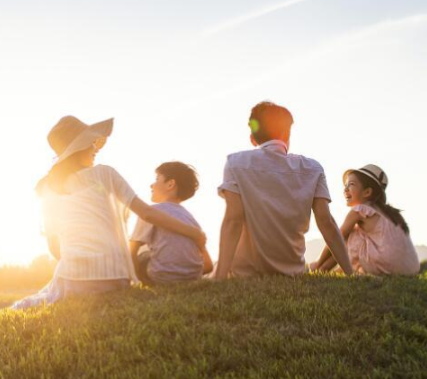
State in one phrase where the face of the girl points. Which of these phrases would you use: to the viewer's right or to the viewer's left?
to the viewer's left

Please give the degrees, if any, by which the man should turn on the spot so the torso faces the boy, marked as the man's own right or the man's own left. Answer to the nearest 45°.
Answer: approximately 90° to the man's own left

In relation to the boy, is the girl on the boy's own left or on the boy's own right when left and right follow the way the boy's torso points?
on the boy's own right

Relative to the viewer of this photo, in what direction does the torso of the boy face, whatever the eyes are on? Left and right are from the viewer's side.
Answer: facing away from the viewer and to the left of the viewer

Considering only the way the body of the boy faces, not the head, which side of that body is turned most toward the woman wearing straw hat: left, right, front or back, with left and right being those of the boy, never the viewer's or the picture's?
left

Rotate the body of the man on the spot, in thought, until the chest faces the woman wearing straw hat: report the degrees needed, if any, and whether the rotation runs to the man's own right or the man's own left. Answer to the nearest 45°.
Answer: approximately 90° to the man's own left

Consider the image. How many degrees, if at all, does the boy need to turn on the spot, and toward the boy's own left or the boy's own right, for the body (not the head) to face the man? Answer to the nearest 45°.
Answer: approximately 135° to the boy's own right

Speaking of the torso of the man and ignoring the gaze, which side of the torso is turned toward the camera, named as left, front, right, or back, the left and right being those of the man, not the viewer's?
back

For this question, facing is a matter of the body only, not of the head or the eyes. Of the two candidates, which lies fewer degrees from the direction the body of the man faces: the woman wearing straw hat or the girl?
the girl
